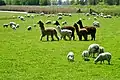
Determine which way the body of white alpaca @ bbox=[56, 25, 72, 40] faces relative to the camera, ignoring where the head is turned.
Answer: to the viewer's left

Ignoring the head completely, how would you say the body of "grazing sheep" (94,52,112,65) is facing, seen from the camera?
to the viewer's left

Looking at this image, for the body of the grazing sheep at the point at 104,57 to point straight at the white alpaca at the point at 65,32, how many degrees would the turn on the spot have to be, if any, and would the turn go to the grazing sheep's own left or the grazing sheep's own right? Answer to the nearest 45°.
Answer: approximately 90° to the grazing sheep's own right

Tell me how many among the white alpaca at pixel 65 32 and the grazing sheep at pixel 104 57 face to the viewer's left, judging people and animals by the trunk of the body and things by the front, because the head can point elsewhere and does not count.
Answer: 2

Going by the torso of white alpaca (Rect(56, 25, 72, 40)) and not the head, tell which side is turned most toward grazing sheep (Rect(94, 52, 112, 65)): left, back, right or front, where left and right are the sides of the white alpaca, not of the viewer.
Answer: left
